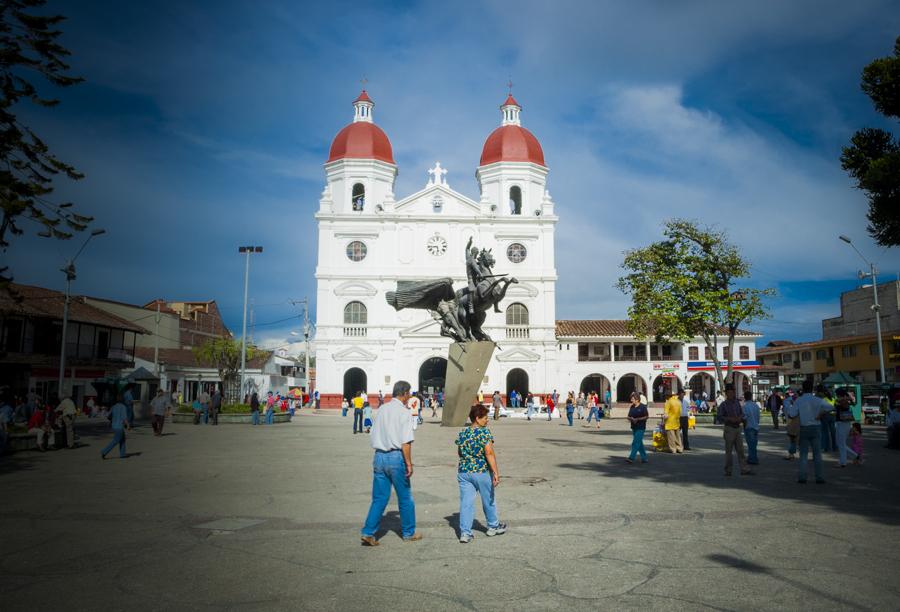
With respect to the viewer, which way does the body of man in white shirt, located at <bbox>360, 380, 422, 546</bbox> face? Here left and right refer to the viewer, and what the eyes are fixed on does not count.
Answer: facing away from the viewer and to the right of the viewer

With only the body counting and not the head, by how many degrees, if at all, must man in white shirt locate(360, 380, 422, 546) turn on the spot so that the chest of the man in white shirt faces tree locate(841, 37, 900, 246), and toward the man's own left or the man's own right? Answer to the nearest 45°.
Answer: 0° — they already face it

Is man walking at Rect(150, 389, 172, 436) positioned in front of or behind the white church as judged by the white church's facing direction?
in front

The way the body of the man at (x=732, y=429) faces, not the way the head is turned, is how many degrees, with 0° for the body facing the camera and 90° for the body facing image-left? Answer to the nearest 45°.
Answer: approximately 315°

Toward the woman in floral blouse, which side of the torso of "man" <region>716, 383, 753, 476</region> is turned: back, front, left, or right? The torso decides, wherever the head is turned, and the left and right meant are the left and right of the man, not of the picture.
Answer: right

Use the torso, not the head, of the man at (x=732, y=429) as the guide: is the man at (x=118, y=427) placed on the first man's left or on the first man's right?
on the first man's right
